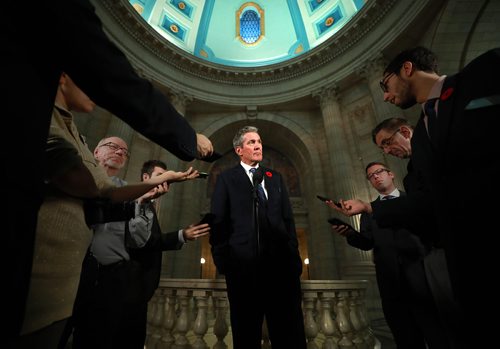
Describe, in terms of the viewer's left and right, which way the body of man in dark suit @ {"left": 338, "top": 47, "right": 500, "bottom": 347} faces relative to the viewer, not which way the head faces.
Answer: facing the viewer and to the left of the viewer

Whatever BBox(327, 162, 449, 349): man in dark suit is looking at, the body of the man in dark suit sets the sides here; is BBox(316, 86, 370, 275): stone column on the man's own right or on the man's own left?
on the man's own right

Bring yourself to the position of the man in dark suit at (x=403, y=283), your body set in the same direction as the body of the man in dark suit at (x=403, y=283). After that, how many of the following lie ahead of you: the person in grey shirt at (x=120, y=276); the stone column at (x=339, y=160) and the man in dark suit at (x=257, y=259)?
2

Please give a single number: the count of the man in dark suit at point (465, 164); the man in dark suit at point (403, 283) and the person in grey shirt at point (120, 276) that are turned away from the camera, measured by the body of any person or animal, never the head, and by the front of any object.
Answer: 0

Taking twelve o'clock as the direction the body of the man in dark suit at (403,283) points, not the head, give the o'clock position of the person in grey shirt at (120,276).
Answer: The person in grey shirt is roughly at 12 o'clock from the man in dark suit.

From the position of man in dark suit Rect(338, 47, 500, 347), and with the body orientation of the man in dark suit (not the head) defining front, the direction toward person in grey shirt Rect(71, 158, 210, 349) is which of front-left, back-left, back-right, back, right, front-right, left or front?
front-right

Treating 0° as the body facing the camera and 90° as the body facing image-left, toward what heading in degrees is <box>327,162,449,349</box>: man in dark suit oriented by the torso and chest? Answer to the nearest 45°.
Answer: approximately 45°

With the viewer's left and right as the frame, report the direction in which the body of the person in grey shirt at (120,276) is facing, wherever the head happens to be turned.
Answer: facing the viewer and to the right of the viewer

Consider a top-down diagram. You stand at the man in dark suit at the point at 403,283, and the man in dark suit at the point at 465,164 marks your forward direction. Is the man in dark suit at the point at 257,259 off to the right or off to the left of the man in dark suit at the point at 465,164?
right

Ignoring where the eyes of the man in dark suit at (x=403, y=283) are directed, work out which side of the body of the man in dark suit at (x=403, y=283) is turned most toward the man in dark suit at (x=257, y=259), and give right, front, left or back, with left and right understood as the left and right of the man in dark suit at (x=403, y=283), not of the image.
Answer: front

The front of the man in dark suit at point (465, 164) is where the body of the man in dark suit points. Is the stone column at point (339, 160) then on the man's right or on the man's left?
on the man's right

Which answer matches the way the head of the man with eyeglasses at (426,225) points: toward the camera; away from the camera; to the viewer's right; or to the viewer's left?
to the viewer's left

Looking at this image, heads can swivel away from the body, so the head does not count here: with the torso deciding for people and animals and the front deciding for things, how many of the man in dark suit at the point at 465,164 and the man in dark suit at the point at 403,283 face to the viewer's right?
0

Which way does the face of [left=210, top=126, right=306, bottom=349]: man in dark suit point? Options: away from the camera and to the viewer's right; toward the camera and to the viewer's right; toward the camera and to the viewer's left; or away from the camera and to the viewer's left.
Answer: toward the camera and to the viewer's right
